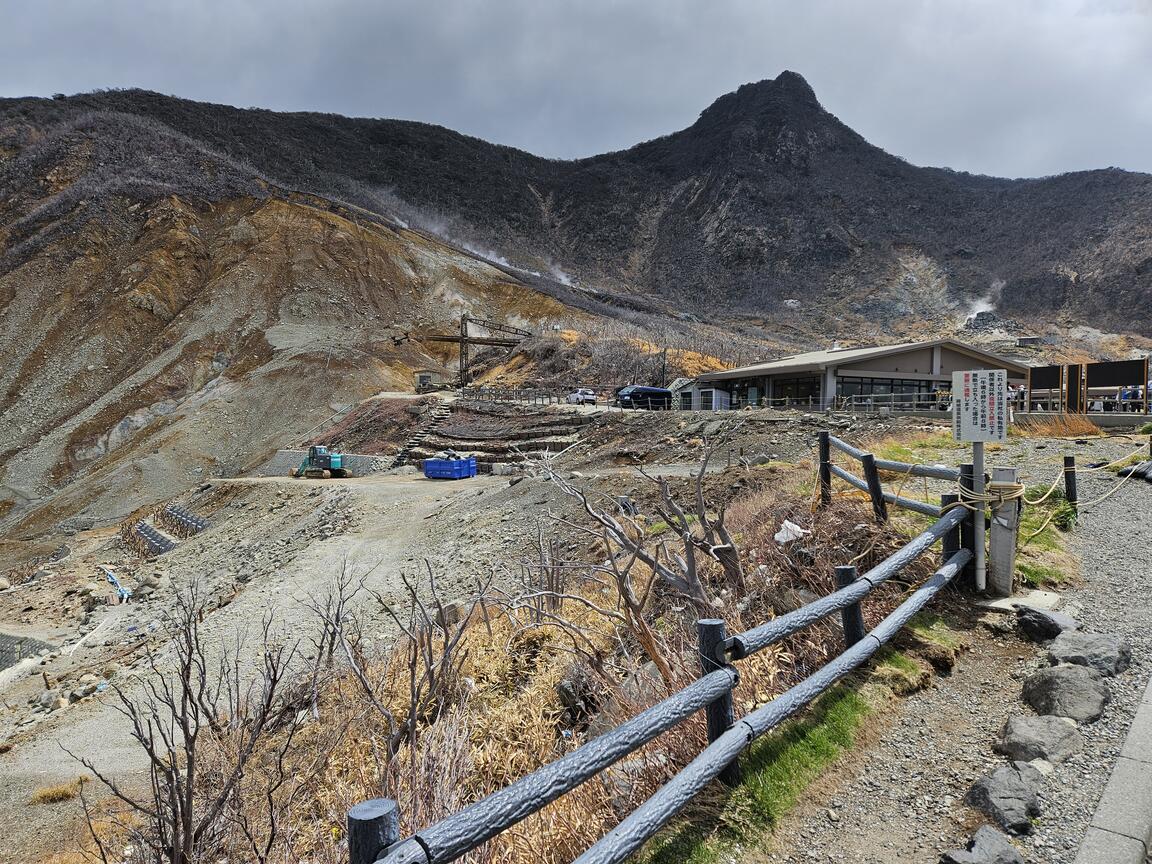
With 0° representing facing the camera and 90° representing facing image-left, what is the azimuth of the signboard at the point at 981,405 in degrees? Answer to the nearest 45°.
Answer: approximately 0°

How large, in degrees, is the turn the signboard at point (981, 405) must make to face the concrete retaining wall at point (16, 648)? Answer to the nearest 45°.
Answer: approximately 90° to its right

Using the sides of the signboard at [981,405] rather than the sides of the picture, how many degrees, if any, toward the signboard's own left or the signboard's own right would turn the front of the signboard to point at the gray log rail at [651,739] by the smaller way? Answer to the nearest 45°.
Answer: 0° — it already faces it

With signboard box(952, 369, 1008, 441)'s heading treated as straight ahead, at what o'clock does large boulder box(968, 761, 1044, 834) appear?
The large boulder is roughly at 12 o'clock from the signboard.

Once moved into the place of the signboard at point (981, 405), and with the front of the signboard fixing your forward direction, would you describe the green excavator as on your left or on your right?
on your right

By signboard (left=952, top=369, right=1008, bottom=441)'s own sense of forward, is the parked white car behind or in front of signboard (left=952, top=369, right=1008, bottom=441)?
behind

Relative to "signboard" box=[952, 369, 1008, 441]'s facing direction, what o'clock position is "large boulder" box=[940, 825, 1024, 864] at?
The large boulder is roughly at 12 o'clock from the signboard.

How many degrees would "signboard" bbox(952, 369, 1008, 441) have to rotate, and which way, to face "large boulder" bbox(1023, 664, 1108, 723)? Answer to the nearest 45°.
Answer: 0° — it already faces it
